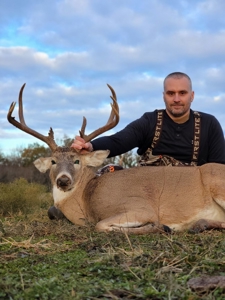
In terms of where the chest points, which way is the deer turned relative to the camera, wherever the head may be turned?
to the viewer's left

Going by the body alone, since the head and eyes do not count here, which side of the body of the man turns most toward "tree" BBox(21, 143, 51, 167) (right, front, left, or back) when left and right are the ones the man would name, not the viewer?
back

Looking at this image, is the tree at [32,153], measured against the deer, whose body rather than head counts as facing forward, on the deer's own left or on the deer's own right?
on the deer's own right

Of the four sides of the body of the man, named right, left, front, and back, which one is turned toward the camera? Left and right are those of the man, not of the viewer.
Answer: front
